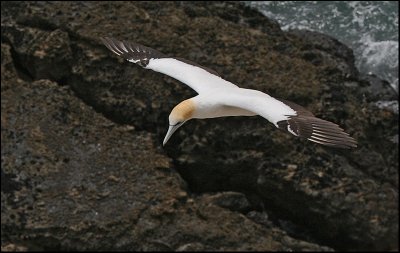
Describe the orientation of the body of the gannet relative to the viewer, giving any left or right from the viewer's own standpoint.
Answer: facing the viewer and to the left of the viewer
